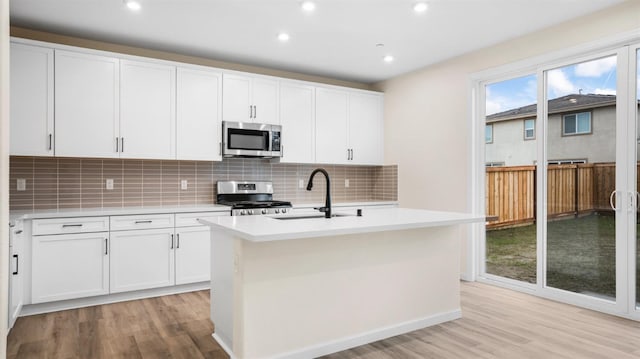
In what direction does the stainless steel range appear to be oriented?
toward the camera

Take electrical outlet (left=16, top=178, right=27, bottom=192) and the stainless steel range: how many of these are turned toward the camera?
2

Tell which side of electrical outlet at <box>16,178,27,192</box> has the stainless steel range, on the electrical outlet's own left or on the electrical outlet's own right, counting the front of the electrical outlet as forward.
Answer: on the electrical outlet's own left

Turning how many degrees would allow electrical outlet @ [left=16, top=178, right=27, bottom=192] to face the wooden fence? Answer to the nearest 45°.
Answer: approximately 45° to its left

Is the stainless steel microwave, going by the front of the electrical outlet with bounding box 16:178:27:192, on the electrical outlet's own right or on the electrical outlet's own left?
on the electrical outlet's own left

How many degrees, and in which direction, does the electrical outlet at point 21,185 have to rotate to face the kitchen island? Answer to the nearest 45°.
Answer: approximately 45° to its left

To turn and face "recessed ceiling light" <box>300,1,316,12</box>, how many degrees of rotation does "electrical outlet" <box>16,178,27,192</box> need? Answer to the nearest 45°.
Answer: approximately 45° to its left

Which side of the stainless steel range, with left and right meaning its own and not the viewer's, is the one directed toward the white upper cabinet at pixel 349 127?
left

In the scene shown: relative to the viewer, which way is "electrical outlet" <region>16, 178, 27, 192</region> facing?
toward the camera

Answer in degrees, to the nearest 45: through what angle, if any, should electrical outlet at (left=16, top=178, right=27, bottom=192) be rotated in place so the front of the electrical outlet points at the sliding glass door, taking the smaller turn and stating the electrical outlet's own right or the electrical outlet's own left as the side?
approximately 45° to the electrical outlet's own left

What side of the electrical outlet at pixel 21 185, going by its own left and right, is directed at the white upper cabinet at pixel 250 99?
left
